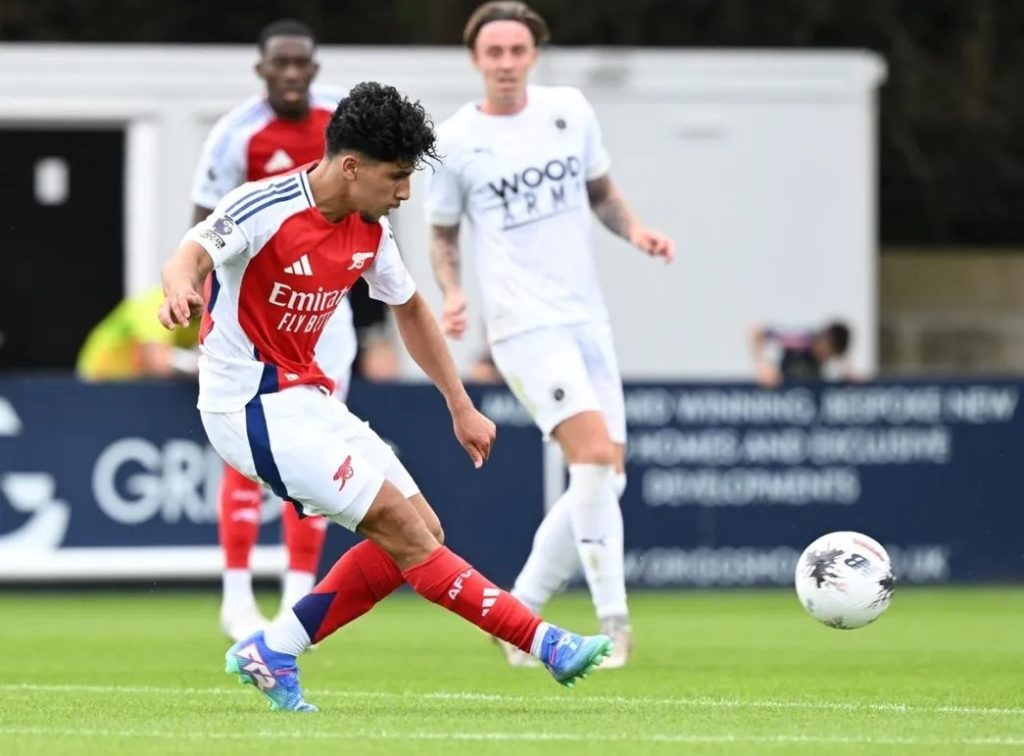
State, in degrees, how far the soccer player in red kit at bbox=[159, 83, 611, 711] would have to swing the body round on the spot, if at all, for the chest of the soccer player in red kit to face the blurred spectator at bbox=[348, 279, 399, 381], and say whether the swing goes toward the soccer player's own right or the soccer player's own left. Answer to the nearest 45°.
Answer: approximately 135° to the soccer player's own left

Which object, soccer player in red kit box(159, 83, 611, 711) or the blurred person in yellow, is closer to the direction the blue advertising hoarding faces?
the soccer player in red kit

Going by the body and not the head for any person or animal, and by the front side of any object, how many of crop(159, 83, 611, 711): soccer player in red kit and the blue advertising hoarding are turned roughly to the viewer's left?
0

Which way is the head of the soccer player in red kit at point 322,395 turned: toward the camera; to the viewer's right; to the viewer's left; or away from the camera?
to the viewer's right

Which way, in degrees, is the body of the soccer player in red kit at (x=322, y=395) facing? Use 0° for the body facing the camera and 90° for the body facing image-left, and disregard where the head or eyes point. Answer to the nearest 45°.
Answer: approximately 315°

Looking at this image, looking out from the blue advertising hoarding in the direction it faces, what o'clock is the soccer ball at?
The soccer ball is roughly at 12 o'clock from the blue advertising hoarding.

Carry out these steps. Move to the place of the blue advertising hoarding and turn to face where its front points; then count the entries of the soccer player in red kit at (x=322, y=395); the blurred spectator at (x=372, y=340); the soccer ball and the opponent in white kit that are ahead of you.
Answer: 3

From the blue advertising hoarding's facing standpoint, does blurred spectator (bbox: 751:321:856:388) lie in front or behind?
behind

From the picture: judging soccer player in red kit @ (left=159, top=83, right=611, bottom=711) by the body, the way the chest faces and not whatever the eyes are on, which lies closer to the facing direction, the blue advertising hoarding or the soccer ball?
the soccer ball

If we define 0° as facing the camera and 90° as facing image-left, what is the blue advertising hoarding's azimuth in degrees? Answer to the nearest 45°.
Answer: approximately 0°

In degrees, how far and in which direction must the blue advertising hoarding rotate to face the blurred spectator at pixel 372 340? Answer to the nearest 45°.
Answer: approximately 135° to its right
